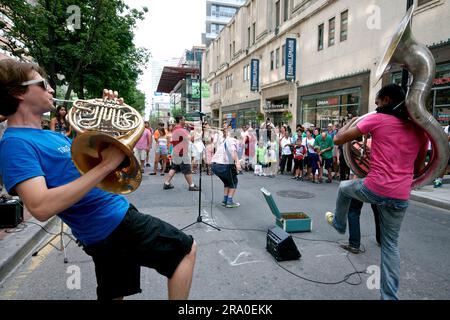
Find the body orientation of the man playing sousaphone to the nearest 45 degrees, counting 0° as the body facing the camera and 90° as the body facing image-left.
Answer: approximately 135°

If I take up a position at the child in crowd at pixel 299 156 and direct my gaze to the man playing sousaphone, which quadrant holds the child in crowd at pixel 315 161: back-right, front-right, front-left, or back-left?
front-left

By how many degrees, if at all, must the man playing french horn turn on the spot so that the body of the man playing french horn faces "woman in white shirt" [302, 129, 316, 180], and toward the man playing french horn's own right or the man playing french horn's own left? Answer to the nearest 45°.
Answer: approximately 45° to the man playing french horn's own left

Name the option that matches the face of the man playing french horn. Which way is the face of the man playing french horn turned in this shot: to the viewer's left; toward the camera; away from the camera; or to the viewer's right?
to the viewer's right

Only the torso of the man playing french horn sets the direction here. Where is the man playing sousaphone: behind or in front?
in front

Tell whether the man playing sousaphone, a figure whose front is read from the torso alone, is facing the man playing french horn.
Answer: no

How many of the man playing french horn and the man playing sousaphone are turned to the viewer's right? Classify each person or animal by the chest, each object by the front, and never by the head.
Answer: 1

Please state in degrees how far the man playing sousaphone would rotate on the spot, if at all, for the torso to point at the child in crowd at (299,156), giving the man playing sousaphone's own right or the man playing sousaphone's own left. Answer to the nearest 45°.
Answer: approximately 45° to the man playing sousaphone's own right

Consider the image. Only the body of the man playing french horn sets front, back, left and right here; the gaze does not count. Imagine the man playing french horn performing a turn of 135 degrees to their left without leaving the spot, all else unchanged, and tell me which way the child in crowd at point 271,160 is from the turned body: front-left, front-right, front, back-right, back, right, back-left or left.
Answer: right

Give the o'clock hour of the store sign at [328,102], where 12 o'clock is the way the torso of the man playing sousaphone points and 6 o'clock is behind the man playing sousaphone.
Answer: The store sign is roughly at 1 o'clock from the man playing sousaphone.

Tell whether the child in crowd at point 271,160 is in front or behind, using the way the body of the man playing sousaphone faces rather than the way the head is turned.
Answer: in front

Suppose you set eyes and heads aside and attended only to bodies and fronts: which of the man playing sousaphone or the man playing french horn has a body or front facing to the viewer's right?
the man playing french horn

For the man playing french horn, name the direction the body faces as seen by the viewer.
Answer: to the viewer's right
